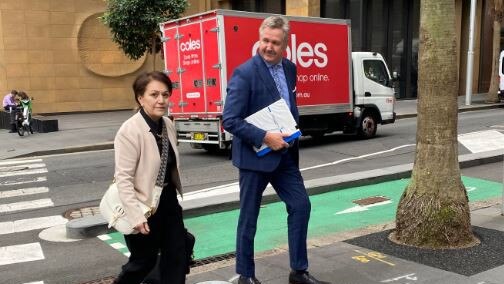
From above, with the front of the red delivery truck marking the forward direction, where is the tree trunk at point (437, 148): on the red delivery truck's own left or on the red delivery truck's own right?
on the red delivery truck's own right

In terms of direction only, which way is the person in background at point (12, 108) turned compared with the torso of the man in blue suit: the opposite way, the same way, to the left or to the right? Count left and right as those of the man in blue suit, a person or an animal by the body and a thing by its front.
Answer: to the left

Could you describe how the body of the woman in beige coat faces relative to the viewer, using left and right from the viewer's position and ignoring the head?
facing the viewer and to the right of the viewer

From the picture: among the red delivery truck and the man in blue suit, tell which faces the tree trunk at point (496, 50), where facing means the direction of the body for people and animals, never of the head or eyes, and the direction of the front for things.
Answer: the red delivery truck

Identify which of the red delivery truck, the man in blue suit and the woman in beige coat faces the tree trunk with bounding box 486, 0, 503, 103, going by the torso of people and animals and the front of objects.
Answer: the red delivery truck

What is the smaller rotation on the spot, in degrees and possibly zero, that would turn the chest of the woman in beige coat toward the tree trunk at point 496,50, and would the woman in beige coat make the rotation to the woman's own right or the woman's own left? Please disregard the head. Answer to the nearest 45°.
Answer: approximately 90° to the woman's own left

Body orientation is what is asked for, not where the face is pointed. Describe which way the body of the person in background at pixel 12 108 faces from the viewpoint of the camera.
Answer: to the viewer's right

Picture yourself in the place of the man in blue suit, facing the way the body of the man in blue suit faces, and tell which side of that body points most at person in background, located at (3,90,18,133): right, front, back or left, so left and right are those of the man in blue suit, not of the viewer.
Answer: back

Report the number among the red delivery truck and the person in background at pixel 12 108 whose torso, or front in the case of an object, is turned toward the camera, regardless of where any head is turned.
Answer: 0

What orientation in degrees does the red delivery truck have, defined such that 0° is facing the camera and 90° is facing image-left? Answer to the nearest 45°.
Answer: approximately 225°

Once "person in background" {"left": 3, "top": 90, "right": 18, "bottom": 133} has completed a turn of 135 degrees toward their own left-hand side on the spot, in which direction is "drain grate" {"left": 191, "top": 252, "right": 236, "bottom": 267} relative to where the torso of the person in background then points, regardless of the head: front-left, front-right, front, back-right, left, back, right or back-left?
back-left

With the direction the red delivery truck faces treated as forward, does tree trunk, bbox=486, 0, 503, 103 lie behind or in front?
in front
